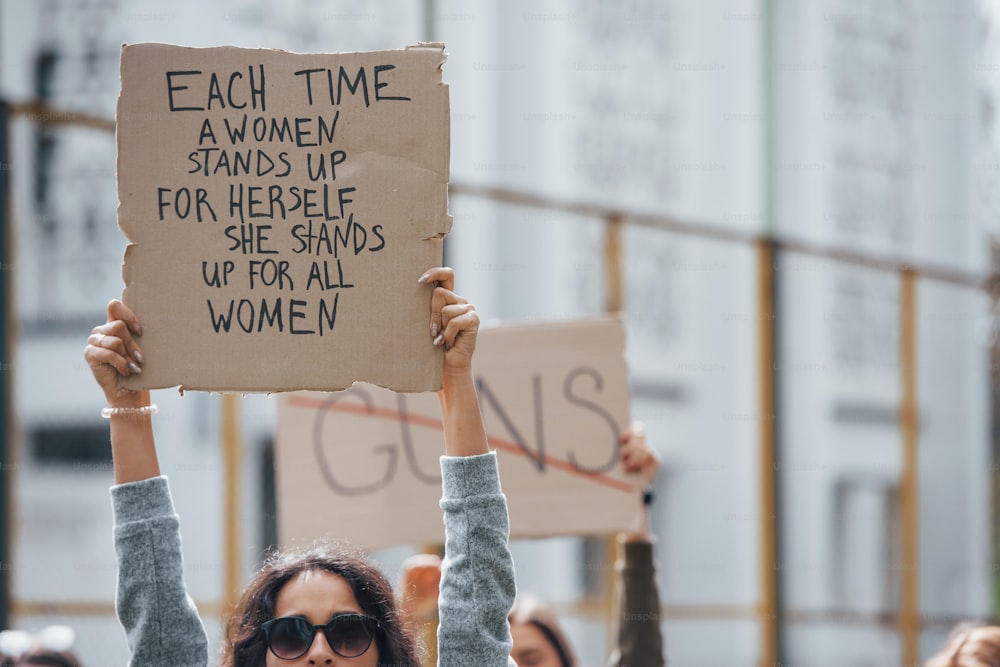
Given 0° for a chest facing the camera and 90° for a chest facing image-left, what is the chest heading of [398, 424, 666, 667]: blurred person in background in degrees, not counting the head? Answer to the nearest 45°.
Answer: approximately 45°

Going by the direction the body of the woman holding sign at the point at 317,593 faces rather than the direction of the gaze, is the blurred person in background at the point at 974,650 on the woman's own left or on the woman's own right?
on the woman's own left

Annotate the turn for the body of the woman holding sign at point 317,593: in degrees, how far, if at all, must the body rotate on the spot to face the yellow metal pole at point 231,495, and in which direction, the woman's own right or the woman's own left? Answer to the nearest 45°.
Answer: approximately 180°

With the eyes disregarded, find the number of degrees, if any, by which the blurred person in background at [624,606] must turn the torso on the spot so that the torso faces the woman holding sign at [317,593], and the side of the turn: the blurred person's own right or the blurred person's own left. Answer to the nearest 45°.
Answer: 0° — they already face them

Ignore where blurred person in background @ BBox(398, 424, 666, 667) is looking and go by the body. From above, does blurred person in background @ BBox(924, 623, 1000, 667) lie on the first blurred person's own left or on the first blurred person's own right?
on the first blurred person's own left

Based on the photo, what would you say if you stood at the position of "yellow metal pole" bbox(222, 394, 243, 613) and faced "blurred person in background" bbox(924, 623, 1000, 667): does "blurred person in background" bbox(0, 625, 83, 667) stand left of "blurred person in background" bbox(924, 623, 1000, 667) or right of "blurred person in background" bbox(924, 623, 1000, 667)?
right

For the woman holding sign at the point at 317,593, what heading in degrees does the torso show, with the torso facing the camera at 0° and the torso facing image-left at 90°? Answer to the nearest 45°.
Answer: approximately 0°

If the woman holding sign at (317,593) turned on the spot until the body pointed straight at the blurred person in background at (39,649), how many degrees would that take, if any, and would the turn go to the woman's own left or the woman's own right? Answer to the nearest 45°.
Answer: approximately 135° to the woman's own right

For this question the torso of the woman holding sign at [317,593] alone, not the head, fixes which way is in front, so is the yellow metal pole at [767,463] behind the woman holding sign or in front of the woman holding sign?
behind

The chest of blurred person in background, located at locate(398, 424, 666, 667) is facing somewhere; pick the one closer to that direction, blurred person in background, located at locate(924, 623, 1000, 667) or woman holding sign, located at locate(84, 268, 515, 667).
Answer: the woman holding sign

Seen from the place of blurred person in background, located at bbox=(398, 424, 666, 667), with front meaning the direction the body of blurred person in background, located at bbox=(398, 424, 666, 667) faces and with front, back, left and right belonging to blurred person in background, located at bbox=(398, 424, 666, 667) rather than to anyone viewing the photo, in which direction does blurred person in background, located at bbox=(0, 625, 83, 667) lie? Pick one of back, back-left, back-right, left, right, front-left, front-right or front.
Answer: front-right

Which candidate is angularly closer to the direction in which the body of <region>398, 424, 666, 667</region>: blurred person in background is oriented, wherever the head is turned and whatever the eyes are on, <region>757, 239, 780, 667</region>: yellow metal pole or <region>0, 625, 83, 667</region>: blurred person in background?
the blurred person in background
